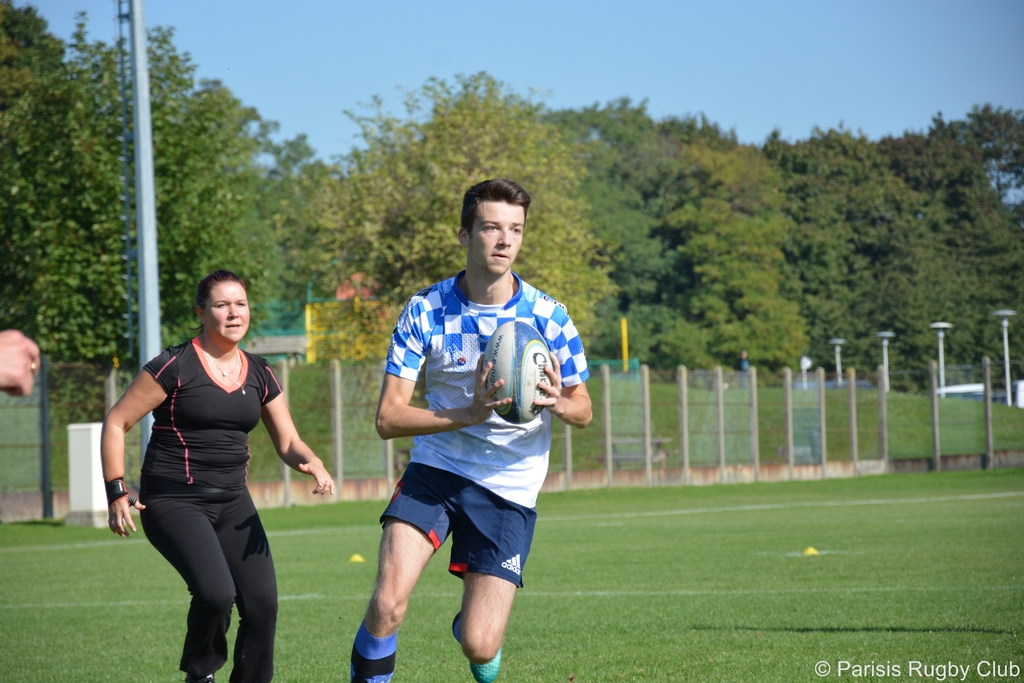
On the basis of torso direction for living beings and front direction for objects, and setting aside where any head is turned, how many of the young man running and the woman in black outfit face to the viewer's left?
0

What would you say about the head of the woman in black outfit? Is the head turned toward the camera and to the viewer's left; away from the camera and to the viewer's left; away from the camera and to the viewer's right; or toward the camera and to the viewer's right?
toward the camera and to the viewer's right

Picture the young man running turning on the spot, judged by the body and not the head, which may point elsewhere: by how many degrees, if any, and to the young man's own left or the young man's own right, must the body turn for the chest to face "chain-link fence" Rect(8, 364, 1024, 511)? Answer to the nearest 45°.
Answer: approximately 180°

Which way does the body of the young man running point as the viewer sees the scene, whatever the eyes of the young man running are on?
toward the camera

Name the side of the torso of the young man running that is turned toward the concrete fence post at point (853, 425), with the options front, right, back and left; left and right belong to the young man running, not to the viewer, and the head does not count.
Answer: back

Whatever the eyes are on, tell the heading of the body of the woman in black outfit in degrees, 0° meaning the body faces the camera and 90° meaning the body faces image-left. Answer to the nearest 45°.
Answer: approximately 315°

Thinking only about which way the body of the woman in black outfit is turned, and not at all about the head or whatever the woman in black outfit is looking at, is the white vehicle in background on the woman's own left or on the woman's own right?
on the woman's own left

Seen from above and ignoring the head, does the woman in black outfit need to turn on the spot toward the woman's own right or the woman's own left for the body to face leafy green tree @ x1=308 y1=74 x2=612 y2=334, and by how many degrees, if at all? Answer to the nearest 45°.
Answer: approximately 135° to the woman's own left
